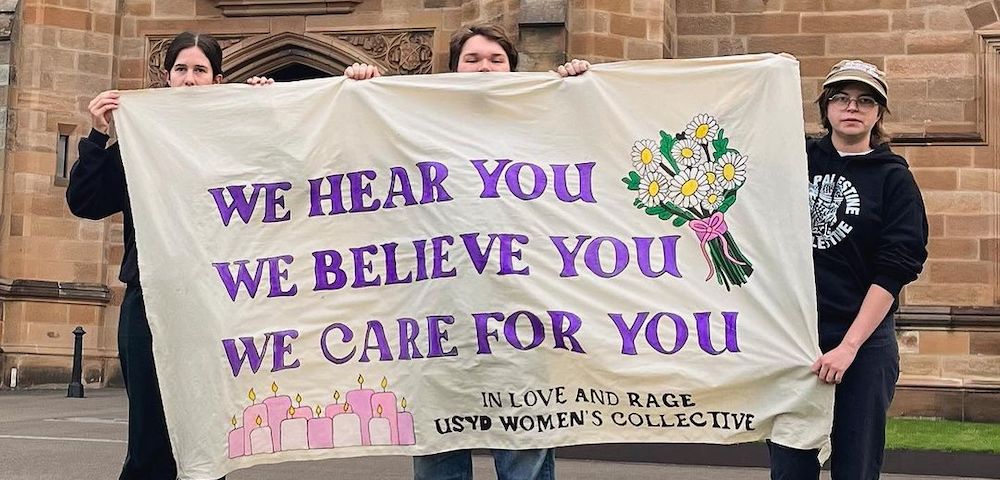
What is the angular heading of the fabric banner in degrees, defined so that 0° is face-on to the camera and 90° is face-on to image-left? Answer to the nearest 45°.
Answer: approximately 0°

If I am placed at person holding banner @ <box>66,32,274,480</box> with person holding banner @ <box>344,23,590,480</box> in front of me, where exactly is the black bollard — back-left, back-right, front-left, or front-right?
back-left

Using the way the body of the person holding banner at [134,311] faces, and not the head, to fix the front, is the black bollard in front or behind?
behind

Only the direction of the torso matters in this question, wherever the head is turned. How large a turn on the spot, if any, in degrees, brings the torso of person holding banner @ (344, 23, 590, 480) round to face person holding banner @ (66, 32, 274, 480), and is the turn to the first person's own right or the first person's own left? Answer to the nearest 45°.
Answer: approximately 90° to the first person's own right

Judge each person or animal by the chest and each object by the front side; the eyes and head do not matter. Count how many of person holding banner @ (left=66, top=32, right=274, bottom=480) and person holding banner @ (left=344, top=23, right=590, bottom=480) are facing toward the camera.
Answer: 2
